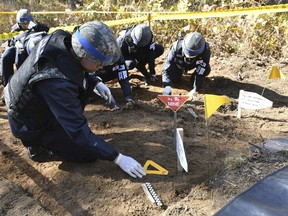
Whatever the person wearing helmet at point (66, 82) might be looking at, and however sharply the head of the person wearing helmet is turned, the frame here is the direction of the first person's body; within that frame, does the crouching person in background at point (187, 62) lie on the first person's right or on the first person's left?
on the first person's left

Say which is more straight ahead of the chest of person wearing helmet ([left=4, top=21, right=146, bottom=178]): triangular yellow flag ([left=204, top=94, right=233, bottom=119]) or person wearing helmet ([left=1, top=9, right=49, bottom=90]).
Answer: the triangular yellow flag

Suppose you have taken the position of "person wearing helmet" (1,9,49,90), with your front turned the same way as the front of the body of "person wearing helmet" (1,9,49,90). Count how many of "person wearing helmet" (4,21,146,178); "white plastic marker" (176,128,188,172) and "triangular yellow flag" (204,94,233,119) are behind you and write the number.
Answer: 0

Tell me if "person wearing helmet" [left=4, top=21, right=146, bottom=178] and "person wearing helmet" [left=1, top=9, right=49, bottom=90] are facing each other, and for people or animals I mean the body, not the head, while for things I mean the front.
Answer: no

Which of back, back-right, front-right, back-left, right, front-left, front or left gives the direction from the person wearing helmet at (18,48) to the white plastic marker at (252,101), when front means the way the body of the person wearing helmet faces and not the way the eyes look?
front-left

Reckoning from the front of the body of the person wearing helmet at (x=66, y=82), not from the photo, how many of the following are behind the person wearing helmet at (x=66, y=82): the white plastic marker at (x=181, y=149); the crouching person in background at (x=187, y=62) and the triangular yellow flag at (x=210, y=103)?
0

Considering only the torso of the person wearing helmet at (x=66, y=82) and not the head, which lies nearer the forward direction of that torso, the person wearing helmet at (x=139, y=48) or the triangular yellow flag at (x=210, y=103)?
the triangular yellow flag

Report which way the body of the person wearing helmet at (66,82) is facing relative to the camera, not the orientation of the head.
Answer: to the viewer's right

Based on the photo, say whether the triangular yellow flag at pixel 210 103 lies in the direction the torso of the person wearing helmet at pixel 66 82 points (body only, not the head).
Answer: yes

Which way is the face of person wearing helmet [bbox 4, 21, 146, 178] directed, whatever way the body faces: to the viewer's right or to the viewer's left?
to the viewer's right
